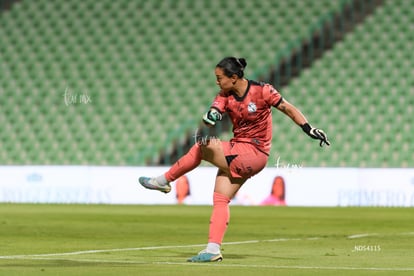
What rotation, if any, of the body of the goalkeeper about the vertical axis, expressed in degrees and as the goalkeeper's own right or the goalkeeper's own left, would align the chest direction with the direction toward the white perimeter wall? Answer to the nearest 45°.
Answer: approximately 135° to the goalkeeper's own right

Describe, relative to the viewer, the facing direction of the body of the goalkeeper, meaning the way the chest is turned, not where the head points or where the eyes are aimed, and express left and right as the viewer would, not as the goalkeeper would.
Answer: facing the viewer and to the left of the viewer
